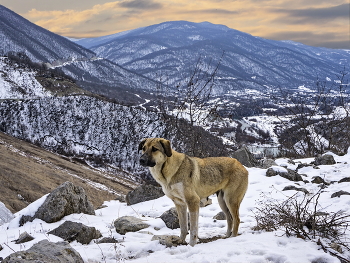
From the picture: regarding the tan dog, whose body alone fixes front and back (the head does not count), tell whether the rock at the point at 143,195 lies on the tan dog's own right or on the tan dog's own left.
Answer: on the tan dog's own right

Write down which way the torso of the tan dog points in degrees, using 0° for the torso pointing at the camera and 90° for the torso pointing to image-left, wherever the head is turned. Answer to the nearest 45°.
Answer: approximately 45°

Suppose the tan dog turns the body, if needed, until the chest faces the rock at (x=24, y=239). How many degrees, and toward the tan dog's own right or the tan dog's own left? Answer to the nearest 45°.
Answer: approximately 45° to the tan dog's own right

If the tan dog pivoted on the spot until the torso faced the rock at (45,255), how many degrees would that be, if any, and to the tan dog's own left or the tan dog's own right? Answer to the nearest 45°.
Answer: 0° — it already faces it

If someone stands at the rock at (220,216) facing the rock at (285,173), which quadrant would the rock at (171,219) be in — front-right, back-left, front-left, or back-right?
back-left

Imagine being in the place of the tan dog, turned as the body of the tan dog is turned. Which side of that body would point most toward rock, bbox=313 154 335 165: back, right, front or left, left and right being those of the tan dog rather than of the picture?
back

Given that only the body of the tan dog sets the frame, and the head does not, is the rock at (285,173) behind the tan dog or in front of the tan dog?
behind
